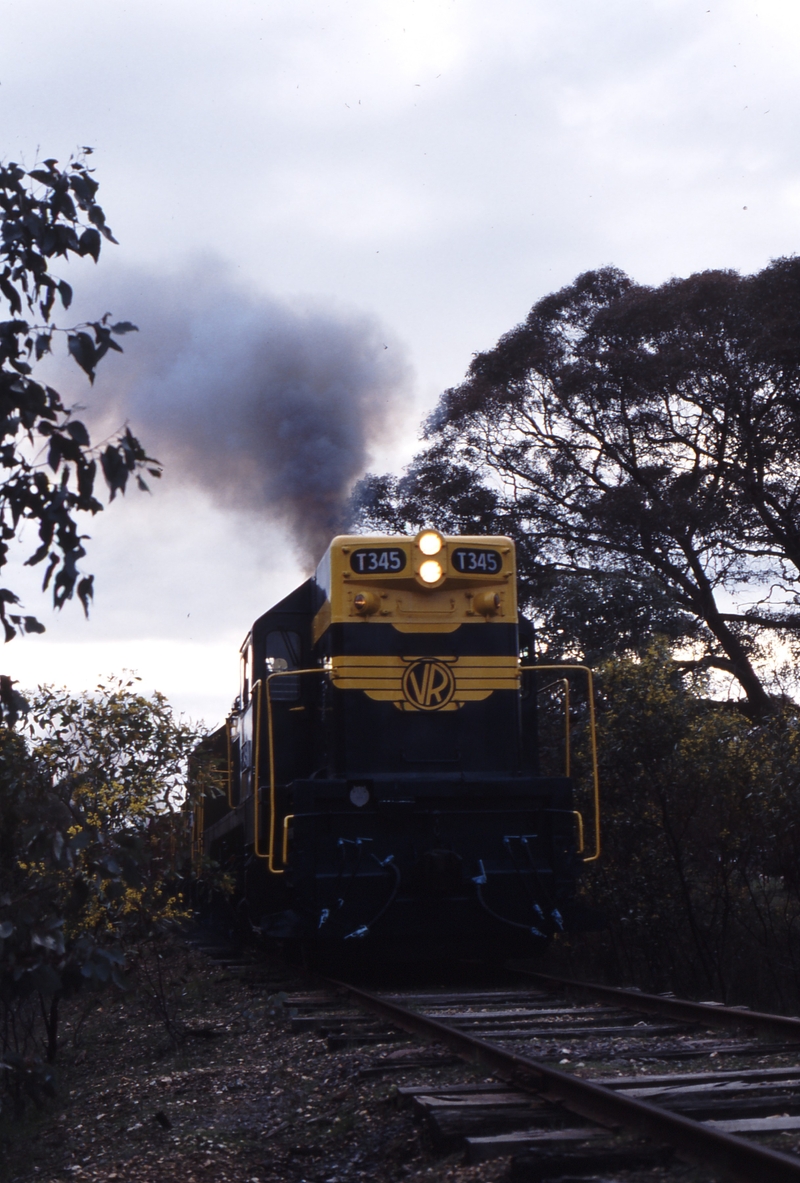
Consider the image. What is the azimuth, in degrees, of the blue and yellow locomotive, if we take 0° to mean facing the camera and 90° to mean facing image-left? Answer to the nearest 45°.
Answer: approximately 0°

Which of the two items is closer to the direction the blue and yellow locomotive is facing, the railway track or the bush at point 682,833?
the railway track

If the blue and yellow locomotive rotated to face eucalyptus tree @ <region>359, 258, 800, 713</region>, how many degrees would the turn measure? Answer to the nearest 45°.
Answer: approximately 180°

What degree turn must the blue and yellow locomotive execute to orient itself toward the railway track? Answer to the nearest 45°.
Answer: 0° — it already faces it

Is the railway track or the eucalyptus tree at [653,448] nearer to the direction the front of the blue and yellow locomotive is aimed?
the railway track
